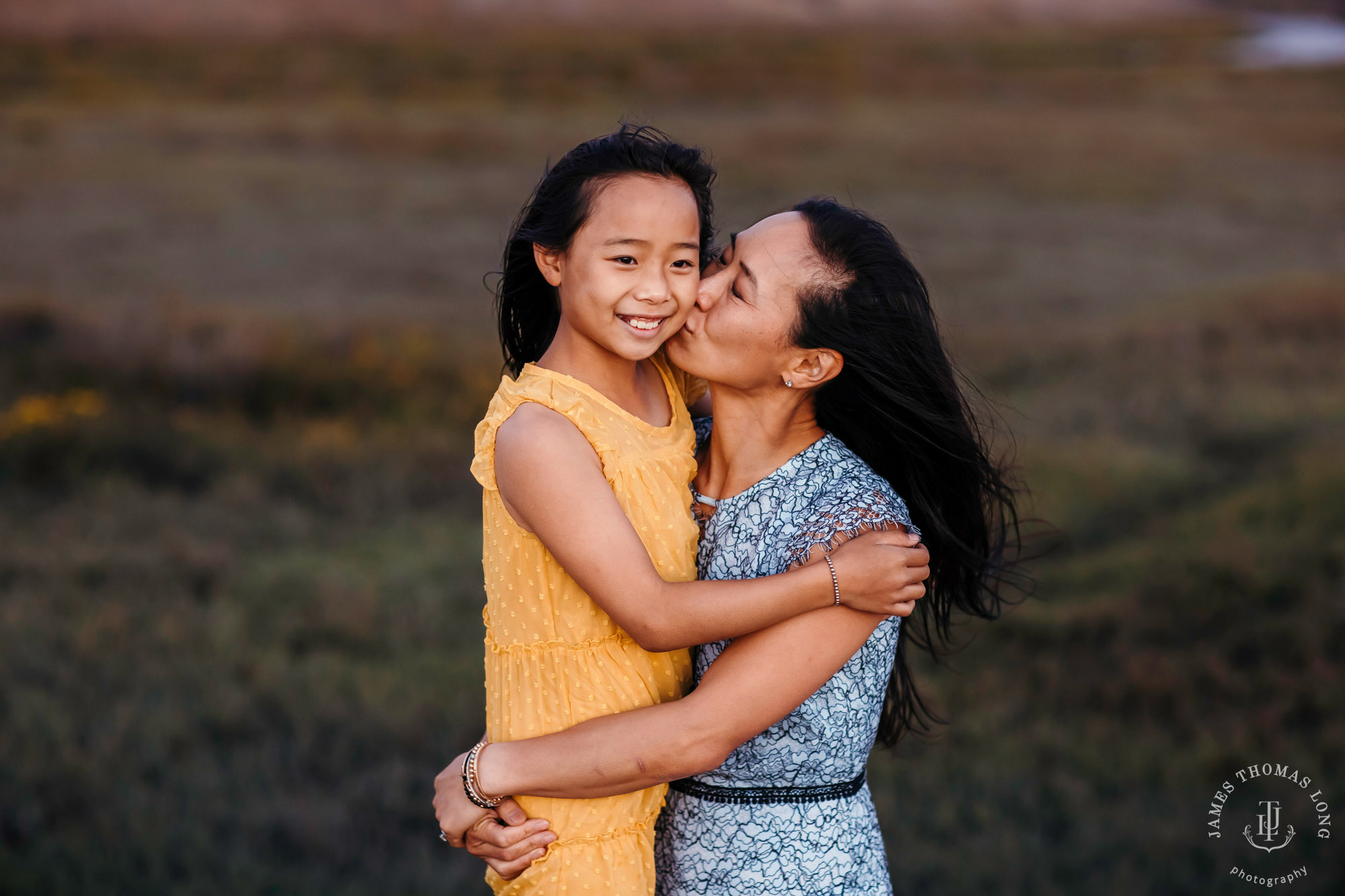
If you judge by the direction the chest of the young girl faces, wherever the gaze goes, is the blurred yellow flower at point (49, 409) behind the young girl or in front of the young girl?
behind

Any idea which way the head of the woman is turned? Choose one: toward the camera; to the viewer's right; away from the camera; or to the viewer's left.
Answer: to the viewer's left

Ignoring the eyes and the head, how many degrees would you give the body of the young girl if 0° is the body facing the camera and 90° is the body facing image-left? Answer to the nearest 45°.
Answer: approximately 315°
